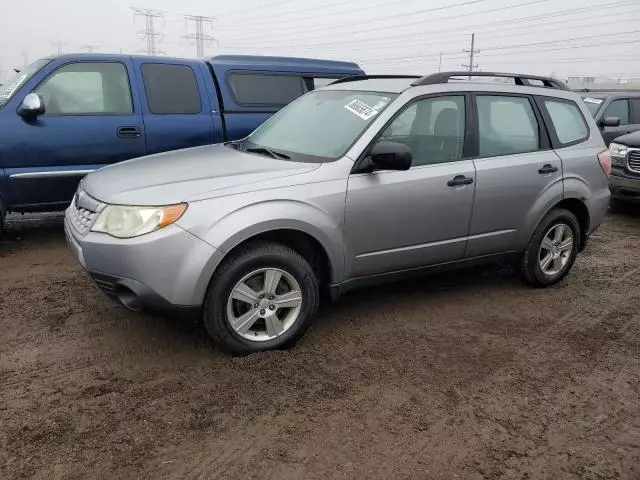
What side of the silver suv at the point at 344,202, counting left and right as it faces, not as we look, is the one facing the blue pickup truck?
right

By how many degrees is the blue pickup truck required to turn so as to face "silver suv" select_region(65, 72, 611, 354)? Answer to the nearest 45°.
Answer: approximately 135° to its left

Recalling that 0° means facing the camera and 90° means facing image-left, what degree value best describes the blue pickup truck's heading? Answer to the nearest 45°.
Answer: approximately 90°

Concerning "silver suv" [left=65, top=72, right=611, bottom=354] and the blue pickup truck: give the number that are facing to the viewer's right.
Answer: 0
